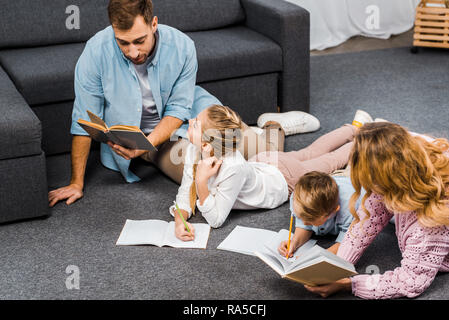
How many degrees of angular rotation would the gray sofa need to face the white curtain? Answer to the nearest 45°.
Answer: approximately 90° to its left

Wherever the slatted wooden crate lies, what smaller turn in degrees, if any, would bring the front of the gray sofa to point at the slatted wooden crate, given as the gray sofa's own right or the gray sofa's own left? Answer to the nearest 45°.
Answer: approximately 90° to the gray sofa's own left

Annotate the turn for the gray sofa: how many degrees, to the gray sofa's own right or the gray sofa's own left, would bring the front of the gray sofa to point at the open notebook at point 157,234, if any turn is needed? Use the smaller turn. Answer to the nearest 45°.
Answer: approximately 45° to the gray sofa's own right

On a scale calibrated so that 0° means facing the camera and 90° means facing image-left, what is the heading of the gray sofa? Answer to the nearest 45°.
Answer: approximately 315°
